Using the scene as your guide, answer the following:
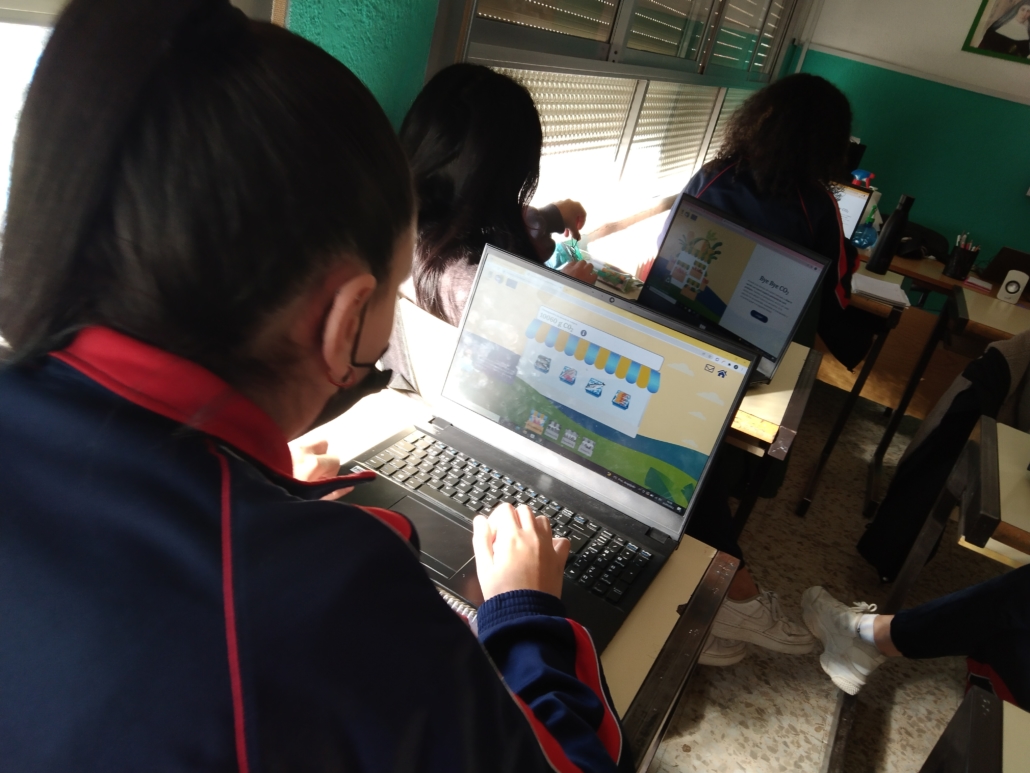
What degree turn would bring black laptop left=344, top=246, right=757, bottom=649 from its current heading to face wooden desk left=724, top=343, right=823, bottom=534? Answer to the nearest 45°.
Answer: approximately 180°

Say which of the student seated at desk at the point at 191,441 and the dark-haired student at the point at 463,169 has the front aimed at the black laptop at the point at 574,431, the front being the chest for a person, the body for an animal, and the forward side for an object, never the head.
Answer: the student seated at desk

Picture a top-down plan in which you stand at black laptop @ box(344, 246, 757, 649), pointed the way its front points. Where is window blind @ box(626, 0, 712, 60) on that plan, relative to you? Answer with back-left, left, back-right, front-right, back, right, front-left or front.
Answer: back-right

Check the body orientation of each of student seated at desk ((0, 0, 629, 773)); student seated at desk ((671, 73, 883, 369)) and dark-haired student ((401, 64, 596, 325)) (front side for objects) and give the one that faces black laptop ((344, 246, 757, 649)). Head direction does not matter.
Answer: student seated at desk ((0, 0, 629, 773))

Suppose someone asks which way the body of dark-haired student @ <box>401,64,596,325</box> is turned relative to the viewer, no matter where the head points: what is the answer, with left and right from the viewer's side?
facing away from the viewer and to the right of the viewer

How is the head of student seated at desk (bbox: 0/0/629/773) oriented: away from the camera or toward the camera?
away from the camera

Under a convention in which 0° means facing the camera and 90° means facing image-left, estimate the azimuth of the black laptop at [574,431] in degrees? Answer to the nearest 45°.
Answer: approximately 45°

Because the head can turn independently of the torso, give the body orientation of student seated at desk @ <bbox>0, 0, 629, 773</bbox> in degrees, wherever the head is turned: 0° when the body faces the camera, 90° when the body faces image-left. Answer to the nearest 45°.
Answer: approximately 225°

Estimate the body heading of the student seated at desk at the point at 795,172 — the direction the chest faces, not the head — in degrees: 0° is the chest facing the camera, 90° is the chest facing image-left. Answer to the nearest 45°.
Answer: approximately 225°
